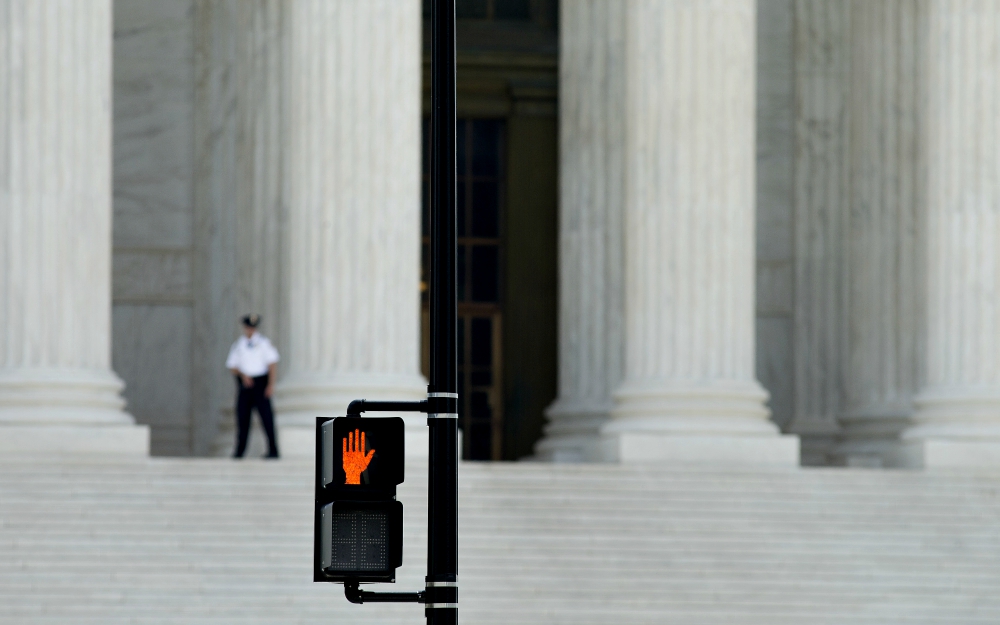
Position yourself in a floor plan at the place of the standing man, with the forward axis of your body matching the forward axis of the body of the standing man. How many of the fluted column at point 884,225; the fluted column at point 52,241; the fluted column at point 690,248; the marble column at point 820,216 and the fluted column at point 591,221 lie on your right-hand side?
1

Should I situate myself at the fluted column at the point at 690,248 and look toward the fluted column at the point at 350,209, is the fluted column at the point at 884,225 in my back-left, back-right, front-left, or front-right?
back-right

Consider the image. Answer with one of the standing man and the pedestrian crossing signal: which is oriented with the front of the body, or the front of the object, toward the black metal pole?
the standing man

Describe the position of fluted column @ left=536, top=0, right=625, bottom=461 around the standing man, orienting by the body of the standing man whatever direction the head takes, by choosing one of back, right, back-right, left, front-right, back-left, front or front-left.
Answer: back-left

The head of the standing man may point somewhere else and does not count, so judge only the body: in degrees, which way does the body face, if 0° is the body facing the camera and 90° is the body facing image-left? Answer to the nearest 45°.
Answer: approximately 0°

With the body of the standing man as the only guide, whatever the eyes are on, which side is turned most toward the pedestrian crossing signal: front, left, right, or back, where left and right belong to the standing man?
front

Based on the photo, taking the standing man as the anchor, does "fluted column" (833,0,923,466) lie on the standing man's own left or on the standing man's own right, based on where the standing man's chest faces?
on the standing man's own left

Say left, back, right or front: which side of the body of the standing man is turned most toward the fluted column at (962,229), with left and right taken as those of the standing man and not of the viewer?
left

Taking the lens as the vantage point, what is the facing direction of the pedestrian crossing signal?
facing the viewer and to the right of the viewer

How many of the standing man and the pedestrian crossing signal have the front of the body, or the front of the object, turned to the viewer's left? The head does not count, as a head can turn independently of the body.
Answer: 0

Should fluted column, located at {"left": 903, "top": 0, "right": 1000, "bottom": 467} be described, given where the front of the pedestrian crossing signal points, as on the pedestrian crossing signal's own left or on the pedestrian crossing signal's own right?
on the pedestrian crossing signal's own left

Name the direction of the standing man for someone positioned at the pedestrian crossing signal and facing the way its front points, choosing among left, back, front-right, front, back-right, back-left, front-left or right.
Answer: back-left
